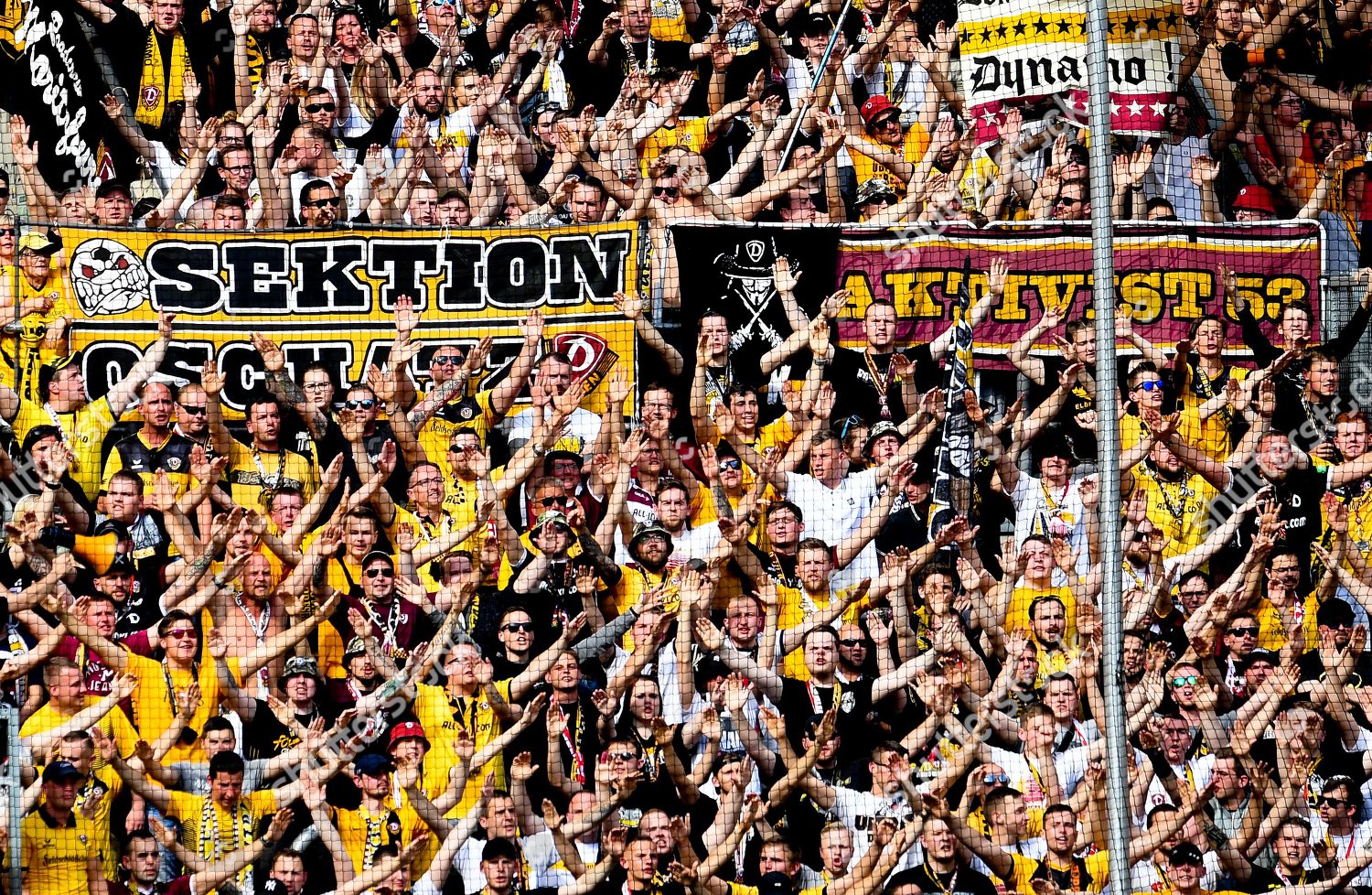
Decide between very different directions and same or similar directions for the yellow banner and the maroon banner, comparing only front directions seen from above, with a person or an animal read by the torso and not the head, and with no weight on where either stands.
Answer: same or similar directions

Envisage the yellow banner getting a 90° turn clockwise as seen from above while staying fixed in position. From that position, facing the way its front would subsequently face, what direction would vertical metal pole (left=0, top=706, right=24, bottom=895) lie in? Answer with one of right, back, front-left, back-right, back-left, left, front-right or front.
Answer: front-left

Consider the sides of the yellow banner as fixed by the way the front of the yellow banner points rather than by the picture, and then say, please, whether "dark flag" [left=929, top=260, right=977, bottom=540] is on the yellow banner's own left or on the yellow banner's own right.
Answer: on the yellow banner's own left

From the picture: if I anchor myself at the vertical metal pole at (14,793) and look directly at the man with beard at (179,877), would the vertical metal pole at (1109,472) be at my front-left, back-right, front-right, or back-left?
front-right

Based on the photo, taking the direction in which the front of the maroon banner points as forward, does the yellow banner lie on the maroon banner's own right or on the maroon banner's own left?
on the maroon banner's own right

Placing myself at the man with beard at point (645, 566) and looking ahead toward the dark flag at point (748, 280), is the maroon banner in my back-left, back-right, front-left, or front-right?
front-right

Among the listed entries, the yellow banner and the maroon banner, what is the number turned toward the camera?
2

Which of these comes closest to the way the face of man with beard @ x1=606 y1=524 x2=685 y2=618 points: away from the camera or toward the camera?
toward the camera

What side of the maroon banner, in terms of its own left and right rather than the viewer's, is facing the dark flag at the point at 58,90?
right

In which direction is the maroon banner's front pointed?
toward the camera

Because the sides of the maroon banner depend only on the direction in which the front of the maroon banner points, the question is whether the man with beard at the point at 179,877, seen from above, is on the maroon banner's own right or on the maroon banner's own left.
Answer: on the maroon banner's own right

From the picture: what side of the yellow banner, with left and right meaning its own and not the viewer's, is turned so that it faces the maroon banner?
left

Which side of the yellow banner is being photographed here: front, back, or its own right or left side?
front
